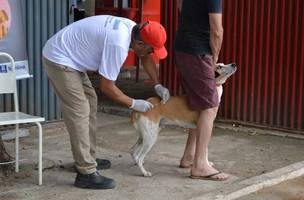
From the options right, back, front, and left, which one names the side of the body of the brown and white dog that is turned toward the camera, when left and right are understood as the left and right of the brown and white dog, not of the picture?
right

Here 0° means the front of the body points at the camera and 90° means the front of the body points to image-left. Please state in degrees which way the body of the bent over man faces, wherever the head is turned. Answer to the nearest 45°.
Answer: approximately 270°

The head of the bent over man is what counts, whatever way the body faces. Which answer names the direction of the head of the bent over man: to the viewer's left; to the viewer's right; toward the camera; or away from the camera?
to the viewer's right

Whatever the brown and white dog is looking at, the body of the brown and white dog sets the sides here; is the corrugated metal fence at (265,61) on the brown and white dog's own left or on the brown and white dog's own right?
on the brown and white dog's own left

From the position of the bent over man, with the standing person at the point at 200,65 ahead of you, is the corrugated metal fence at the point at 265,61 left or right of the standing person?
left

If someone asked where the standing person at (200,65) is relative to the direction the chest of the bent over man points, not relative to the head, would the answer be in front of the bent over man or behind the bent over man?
in front
